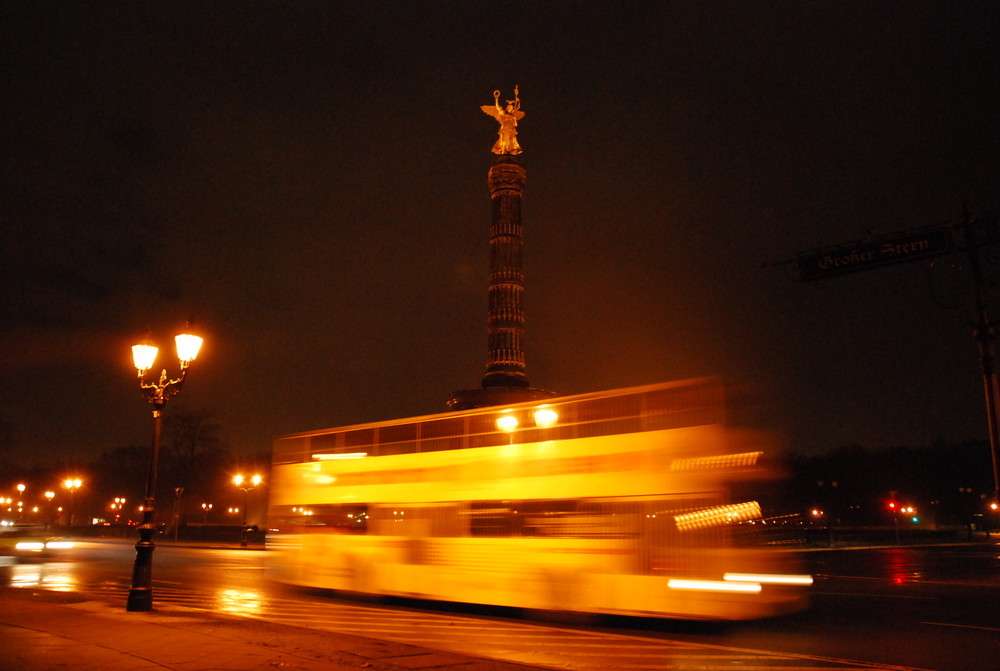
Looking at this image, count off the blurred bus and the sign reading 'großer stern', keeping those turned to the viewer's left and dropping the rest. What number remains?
0

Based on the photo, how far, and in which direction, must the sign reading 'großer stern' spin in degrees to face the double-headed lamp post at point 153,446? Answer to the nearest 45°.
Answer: approximately 90° to its right

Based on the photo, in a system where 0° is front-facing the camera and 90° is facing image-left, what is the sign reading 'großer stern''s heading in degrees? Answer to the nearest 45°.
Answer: approximately 0°

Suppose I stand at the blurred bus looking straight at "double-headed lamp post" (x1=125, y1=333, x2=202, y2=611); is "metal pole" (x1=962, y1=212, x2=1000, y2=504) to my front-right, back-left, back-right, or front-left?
back-left

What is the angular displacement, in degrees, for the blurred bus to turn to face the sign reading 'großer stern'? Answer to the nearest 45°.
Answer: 0° — it already faces it

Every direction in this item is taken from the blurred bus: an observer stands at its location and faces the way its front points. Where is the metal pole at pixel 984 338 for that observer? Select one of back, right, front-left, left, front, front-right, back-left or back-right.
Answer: front

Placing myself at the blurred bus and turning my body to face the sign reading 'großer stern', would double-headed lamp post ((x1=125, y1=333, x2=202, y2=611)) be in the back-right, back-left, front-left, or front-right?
back-right

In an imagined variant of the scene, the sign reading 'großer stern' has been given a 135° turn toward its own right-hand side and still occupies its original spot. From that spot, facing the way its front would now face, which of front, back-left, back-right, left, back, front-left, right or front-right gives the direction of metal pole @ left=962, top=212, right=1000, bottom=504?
back

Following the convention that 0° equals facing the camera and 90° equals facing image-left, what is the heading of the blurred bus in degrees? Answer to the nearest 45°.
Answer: approximately 315°

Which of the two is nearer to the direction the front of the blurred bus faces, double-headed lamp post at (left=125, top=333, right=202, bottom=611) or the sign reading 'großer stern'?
the sign reading 'großer stern'
